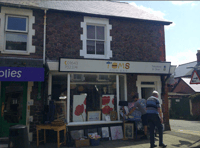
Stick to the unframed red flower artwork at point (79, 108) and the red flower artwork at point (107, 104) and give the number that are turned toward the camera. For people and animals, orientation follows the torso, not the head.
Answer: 2

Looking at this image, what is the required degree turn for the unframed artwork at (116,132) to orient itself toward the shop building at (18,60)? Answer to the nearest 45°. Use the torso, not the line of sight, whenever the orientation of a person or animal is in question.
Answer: approximately 90° to its right

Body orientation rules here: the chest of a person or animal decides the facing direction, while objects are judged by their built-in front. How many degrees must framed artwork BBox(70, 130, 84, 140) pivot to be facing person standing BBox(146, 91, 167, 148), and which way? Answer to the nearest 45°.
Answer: approximately 45° to its left

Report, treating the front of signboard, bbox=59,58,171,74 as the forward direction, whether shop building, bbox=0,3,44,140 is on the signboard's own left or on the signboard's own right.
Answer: on the signboard's own right

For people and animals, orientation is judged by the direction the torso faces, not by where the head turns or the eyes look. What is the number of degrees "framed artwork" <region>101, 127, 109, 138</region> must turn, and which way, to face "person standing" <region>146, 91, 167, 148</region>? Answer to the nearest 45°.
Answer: approximately 45° to its left

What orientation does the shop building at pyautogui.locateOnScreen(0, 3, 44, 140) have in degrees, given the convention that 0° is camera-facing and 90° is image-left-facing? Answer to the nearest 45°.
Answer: approximately 0°
